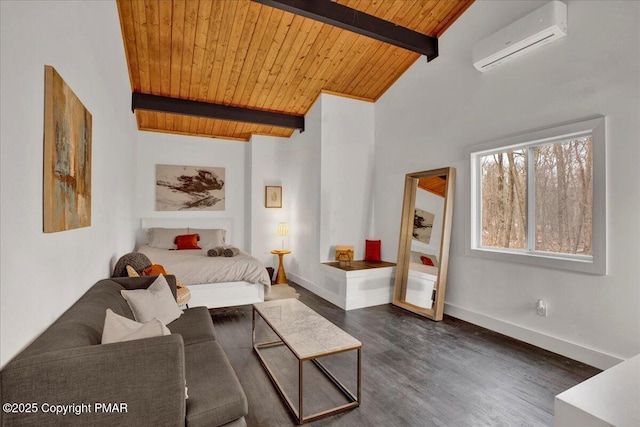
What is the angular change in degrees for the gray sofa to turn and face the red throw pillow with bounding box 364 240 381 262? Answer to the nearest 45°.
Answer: approximately 45° to its left

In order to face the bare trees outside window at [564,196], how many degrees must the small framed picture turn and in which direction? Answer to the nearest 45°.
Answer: approximately 45° to its left

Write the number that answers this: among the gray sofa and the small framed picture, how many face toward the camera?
1

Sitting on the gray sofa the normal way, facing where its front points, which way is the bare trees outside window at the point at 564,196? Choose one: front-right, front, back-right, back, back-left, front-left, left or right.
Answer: front

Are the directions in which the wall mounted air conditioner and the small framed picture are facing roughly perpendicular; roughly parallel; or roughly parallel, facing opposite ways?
roughly perpendicular

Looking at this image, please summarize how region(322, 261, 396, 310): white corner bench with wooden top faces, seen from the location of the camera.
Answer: facing the viewer and to the right of the viewer

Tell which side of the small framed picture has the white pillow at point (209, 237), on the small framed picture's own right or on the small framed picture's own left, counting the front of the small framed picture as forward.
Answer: on the small framed picture's own right

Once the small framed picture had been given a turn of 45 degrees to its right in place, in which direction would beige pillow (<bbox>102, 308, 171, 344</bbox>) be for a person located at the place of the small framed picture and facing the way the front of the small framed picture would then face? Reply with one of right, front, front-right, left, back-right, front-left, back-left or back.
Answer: front-left

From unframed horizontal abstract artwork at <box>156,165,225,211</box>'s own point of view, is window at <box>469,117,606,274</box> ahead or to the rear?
ahead

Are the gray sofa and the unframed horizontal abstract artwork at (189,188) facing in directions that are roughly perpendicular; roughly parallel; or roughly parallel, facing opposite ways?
roughly perpendicular

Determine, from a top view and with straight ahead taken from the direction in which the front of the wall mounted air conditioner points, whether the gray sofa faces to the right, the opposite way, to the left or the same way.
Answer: the opposite way

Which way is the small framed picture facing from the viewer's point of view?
toward the camera

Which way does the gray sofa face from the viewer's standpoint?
to the viewer's right

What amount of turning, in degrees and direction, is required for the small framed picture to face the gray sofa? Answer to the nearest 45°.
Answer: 0° — it already faces it

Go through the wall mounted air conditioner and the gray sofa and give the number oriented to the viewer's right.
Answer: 1
